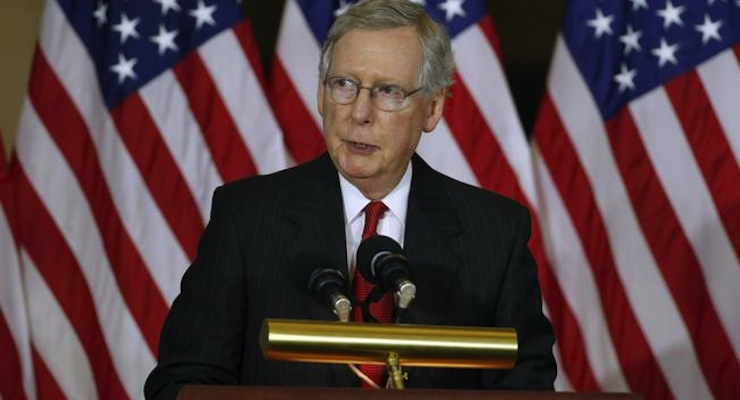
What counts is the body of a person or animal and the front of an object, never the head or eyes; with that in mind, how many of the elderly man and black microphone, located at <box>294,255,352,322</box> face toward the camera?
1

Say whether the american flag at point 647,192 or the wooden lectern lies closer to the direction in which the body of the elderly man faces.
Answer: the wooden lectern

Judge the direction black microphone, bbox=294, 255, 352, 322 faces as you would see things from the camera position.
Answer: facing away from the viewer and to the left of the viewer

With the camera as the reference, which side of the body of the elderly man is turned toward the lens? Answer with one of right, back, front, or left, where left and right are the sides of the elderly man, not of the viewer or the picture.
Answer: front

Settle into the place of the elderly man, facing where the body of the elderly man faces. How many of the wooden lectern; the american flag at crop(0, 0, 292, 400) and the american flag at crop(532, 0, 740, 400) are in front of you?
1

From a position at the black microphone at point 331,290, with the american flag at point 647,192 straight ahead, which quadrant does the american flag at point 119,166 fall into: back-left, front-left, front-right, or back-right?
front-left

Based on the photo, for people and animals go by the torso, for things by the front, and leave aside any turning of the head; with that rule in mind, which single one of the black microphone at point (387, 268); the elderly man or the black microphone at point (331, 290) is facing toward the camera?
the elderly man

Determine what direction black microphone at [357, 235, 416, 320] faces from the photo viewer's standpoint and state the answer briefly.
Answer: facing away from the viewer and to the left of the viewer

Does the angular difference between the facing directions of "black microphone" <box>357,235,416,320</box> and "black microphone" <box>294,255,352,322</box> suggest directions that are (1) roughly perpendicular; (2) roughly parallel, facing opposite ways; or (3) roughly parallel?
roughly parallel
